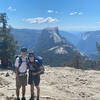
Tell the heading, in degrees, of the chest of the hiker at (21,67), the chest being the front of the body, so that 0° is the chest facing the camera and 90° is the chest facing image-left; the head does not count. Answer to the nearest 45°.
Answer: approximately 0°

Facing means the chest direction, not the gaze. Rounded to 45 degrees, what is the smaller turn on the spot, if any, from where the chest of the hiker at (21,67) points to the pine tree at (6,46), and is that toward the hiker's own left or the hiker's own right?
approximately 180°
